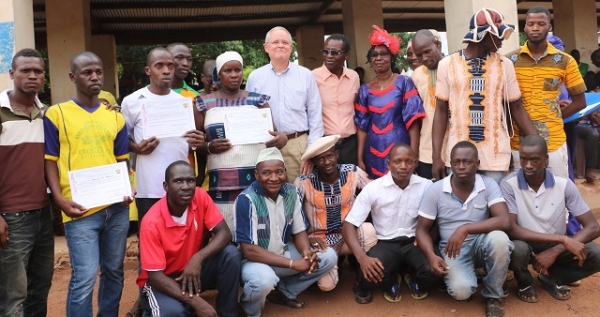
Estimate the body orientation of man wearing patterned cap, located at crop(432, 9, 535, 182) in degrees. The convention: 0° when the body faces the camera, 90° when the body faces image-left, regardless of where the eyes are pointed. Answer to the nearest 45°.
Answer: approximately 0°

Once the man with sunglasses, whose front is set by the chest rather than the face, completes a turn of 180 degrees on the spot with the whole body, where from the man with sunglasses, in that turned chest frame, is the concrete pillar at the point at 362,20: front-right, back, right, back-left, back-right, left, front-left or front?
front

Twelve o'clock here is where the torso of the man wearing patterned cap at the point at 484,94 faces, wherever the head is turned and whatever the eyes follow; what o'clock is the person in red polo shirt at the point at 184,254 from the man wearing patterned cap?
The person in red polo shirt is roughly at 2 o'clock from the man wearing patterned cap.

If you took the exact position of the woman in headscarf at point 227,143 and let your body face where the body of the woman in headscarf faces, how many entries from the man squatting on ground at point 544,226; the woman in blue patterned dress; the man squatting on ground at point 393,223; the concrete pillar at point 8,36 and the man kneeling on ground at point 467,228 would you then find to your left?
4
